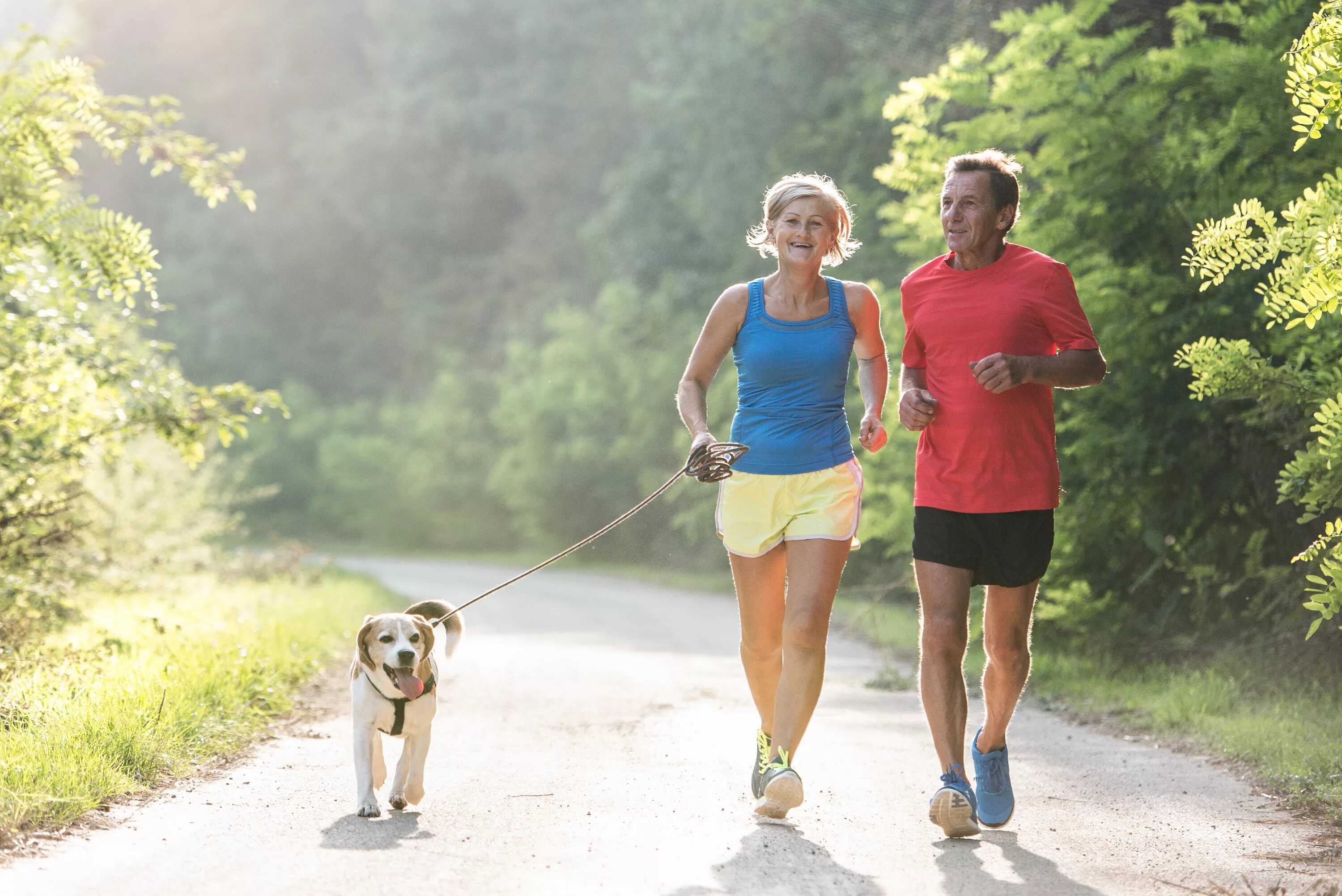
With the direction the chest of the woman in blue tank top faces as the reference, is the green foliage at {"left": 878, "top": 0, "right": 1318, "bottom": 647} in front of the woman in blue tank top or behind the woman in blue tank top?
behind

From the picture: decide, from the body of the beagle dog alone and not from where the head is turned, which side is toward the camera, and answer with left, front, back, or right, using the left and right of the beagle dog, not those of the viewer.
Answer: front

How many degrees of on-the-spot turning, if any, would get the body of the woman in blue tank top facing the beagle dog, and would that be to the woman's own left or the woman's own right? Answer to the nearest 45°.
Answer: approximately 90° to the woman's own right

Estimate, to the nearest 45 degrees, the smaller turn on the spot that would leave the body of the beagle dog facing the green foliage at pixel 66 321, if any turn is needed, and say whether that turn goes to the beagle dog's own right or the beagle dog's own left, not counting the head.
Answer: approximately 135° to the beagle dog's own right

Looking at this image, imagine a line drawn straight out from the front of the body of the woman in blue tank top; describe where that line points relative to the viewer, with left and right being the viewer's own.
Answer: facing the viewer

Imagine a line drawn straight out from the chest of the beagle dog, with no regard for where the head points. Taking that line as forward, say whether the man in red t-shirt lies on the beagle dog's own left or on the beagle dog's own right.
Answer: on the beagle dog's own left

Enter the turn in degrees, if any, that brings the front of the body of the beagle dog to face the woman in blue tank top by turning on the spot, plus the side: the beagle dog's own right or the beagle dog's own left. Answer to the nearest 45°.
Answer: approximately 90° to the beagle dog's own left

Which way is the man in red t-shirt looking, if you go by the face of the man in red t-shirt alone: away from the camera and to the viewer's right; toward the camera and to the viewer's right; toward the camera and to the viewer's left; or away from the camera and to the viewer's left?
toward the camera and to the viewer's left

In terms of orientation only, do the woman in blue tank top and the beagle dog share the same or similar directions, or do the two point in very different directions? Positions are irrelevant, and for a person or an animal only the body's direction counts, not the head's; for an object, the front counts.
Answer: same or similar directions

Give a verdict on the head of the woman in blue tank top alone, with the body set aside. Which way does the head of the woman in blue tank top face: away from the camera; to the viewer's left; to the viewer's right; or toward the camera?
toward the camera

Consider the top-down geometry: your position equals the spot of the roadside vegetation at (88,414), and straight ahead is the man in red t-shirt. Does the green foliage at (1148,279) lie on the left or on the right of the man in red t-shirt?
left

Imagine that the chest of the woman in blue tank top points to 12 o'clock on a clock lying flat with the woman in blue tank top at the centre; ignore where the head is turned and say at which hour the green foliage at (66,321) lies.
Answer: The green foliage is roughly at 4 o'clock from the woman in blue tank top.
